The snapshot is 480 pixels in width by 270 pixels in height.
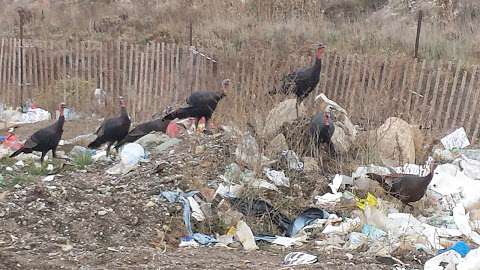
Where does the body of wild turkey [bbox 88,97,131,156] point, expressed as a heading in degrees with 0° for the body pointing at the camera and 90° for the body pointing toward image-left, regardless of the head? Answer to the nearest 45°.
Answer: approximately 270°

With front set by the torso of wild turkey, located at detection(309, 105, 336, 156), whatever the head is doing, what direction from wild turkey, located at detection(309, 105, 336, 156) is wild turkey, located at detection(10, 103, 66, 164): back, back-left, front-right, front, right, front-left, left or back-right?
back-right

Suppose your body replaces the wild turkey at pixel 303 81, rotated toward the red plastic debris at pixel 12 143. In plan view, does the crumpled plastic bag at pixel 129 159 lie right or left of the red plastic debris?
left

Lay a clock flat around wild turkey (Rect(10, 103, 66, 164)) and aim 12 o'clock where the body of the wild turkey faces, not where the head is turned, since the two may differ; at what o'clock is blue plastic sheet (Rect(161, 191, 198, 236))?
The blue plastic sheet is roughly at 2 o'clock from the wild turkey.

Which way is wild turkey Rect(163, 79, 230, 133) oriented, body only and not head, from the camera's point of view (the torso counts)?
to the viewer's right

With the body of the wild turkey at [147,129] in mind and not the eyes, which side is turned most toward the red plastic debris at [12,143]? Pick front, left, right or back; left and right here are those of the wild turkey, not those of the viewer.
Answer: back

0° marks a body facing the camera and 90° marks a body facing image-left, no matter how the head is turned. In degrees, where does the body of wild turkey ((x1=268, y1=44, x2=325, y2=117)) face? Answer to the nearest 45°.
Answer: approximately 270°

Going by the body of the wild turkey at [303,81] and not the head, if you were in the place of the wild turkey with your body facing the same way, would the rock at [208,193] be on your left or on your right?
on your right

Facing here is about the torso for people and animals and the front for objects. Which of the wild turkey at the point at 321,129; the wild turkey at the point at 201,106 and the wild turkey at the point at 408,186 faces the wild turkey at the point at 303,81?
the wild turkey at the point at 201,106

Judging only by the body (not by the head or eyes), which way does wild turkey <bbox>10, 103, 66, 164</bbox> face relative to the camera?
to the viewer's right

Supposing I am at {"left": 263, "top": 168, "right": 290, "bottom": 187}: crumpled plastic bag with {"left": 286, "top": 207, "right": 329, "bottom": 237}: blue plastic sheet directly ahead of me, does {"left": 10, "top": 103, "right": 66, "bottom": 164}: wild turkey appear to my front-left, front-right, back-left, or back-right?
back-right
